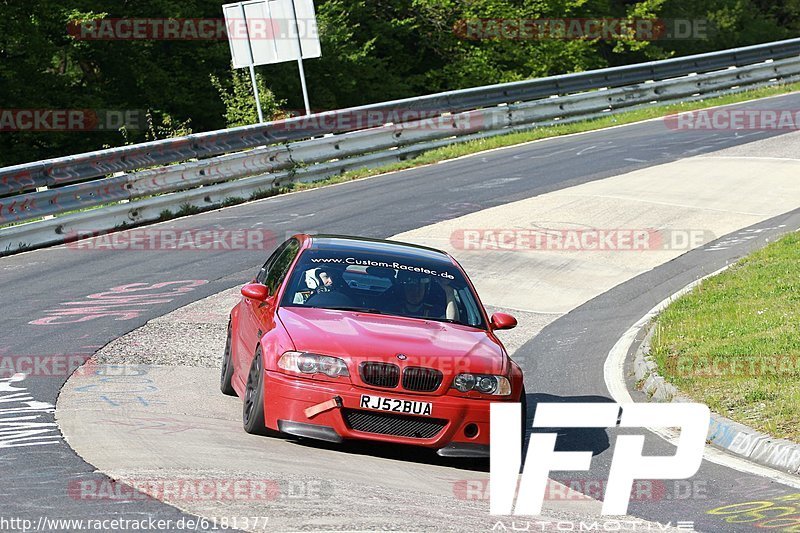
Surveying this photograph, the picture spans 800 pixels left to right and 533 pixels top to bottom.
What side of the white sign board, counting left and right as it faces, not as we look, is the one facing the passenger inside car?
back

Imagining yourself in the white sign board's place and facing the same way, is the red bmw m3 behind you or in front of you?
behind

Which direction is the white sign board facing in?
away from the camera
